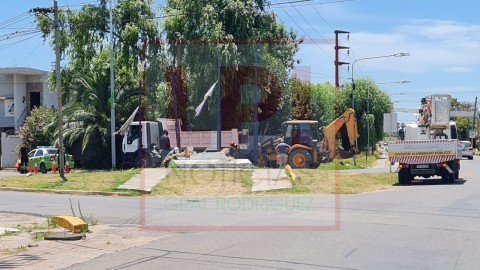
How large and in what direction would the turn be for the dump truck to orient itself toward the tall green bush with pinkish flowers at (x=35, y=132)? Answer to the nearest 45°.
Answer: approximately 45° to its right

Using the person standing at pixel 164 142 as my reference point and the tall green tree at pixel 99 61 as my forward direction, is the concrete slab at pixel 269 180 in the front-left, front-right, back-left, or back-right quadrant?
back-left

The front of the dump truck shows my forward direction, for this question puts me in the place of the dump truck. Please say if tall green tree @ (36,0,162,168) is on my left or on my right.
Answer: on my right

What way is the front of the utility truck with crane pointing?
away from the camera

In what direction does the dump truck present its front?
to the viewer's left

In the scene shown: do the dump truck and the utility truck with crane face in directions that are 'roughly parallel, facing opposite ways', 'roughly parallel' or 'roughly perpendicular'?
roughly perpendicular

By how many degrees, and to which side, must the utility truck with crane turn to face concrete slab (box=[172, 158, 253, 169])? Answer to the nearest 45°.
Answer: approximately 90° to its left

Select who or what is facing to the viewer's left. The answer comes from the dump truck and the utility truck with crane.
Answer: the dump truck

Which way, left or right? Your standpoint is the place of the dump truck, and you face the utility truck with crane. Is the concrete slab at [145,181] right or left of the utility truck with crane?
right

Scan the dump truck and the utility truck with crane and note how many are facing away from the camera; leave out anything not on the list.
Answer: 1
